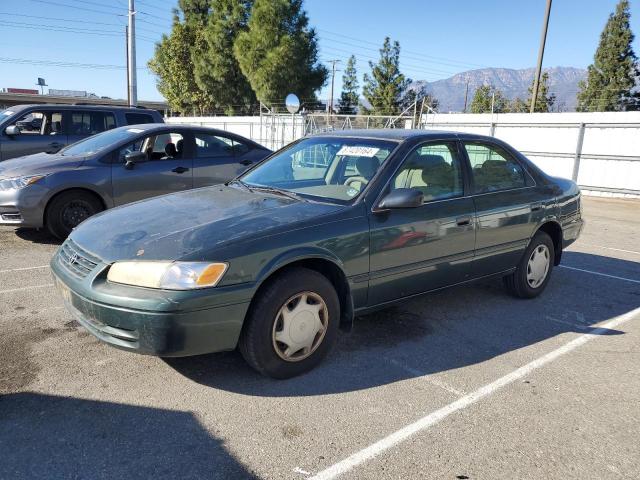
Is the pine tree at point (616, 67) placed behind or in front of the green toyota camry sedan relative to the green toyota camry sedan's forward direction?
behind

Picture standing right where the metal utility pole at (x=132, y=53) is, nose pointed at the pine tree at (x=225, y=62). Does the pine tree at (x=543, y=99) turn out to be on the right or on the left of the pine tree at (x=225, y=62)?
right

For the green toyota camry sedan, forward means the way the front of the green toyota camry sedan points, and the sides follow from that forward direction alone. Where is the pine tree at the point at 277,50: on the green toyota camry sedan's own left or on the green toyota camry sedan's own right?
on the green toyota camry sedan's own right

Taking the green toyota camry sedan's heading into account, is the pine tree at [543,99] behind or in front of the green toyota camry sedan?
behind

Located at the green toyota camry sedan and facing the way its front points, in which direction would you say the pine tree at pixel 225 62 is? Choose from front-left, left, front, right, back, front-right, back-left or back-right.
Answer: back-right

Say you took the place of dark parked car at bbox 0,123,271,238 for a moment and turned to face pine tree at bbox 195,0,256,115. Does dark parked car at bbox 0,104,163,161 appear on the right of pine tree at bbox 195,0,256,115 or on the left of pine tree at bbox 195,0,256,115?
left

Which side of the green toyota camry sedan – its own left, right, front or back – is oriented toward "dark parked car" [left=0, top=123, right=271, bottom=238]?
right

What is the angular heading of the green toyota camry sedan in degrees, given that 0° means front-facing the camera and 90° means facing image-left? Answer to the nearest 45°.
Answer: approximately 45°

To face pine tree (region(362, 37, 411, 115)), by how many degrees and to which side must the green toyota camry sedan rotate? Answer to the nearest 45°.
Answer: approximately 135° to its right

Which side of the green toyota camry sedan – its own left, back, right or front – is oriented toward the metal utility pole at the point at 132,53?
right

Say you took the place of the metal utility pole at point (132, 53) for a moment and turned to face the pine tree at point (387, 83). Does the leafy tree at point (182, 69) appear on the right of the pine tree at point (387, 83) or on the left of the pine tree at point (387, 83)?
left

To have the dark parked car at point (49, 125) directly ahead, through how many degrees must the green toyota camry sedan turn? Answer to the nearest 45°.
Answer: approximately 90° to its right
